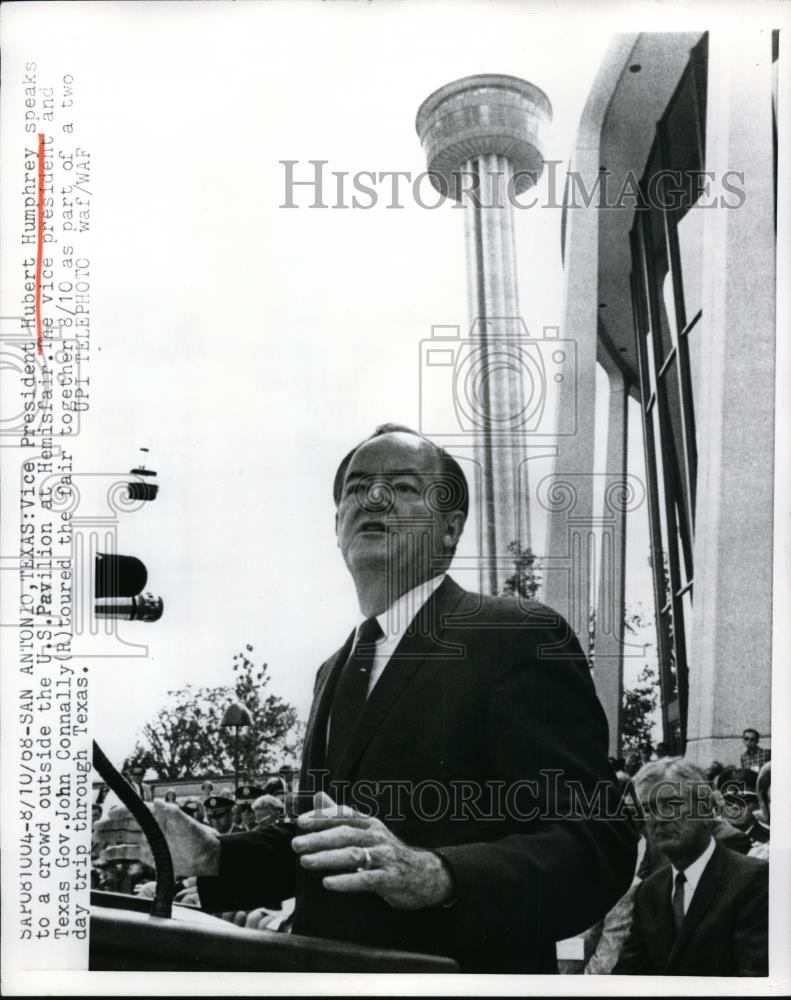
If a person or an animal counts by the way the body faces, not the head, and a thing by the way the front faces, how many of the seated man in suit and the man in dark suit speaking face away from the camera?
0

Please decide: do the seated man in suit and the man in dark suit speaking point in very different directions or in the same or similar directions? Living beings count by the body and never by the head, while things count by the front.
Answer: same or similar directions

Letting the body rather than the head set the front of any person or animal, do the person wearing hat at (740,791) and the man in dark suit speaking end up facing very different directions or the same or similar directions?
same or similar directions

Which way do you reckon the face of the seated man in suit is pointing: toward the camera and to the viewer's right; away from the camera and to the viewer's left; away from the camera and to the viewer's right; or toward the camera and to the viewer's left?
toward the camera and to the viewer's left

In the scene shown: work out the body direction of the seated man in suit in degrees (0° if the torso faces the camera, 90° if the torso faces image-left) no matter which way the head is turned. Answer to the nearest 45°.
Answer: approximately 45°

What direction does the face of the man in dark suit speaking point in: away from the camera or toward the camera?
toward the camera

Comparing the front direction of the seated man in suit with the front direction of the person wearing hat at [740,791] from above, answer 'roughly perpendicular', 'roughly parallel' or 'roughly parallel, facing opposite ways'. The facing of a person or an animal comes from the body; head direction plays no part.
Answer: roughly parallel

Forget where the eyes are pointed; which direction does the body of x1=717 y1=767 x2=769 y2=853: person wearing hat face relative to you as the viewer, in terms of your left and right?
facing the viewer and to the left of the viewer
